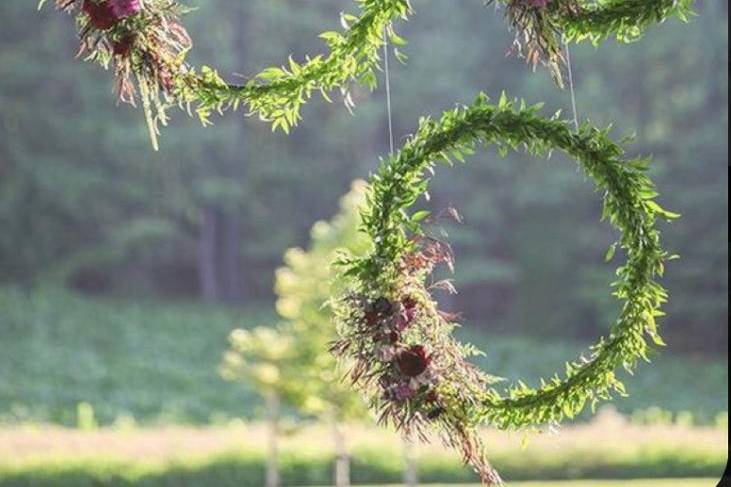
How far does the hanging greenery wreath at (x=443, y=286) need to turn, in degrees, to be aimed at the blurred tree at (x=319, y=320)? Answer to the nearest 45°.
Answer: approximately 180°

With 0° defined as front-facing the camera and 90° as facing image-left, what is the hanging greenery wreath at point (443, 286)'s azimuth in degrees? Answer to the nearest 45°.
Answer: approximately 0°

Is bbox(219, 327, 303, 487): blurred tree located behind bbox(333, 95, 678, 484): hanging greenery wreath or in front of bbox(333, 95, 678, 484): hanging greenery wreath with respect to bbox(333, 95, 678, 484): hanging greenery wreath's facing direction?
behind
